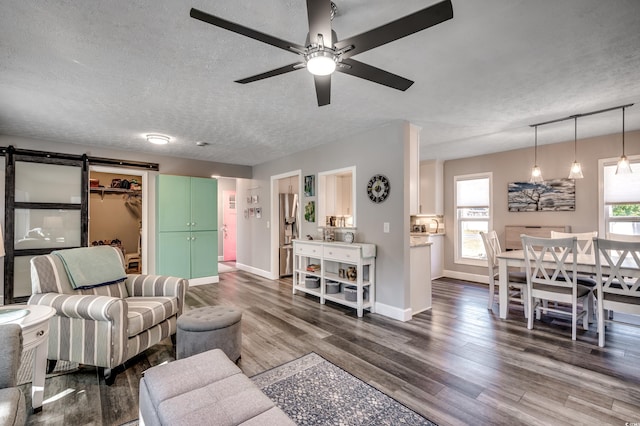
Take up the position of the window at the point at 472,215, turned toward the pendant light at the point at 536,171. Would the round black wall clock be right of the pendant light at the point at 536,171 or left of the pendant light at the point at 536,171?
right

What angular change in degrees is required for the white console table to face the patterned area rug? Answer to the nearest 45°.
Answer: approximately 45° to its left

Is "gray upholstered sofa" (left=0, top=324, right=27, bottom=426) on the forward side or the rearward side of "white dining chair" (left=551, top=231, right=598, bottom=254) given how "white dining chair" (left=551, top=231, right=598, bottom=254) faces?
on the forward side

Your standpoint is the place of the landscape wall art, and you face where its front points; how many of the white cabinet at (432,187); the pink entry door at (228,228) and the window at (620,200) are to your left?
1

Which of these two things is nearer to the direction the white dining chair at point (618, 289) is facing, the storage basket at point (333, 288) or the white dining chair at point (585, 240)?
the white dining chair

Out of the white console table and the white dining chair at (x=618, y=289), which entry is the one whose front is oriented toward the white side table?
the white console table

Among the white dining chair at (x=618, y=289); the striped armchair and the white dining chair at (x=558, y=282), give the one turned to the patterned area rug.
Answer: the striped armchair

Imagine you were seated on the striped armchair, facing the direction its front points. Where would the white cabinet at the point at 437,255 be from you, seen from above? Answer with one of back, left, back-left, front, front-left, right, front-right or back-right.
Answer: front-left

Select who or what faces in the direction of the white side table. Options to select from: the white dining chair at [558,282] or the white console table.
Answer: the white console table

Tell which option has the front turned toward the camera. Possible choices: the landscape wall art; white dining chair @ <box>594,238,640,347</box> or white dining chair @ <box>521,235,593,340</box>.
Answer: the landscape wall art

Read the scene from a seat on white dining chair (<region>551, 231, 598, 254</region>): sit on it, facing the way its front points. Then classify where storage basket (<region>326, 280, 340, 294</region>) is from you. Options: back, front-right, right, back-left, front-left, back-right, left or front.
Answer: front-right

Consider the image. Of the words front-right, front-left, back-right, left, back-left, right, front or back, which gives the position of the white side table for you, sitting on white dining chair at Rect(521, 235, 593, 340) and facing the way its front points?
back

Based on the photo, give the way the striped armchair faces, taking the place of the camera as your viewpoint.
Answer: facing the viewer and to the right of the viewer

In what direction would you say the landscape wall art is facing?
toward the camera

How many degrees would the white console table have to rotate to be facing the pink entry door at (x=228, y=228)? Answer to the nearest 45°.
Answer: approximately 90° to its right

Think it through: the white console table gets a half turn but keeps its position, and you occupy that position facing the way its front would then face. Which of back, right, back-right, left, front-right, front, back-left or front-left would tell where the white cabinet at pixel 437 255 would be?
front

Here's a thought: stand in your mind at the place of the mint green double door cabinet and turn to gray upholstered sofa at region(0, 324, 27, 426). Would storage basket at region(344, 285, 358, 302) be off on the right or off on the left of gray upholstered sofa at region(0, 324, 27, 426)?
left
